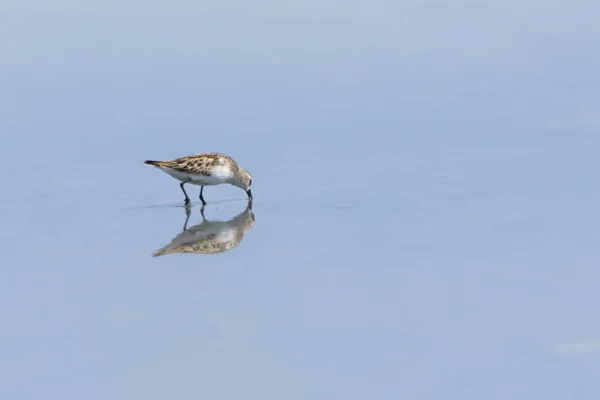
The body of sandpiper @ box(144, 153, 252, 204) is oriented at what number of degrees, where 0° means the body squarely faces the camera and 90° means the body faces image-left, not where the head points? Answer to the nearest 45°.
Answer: approximately 270°
